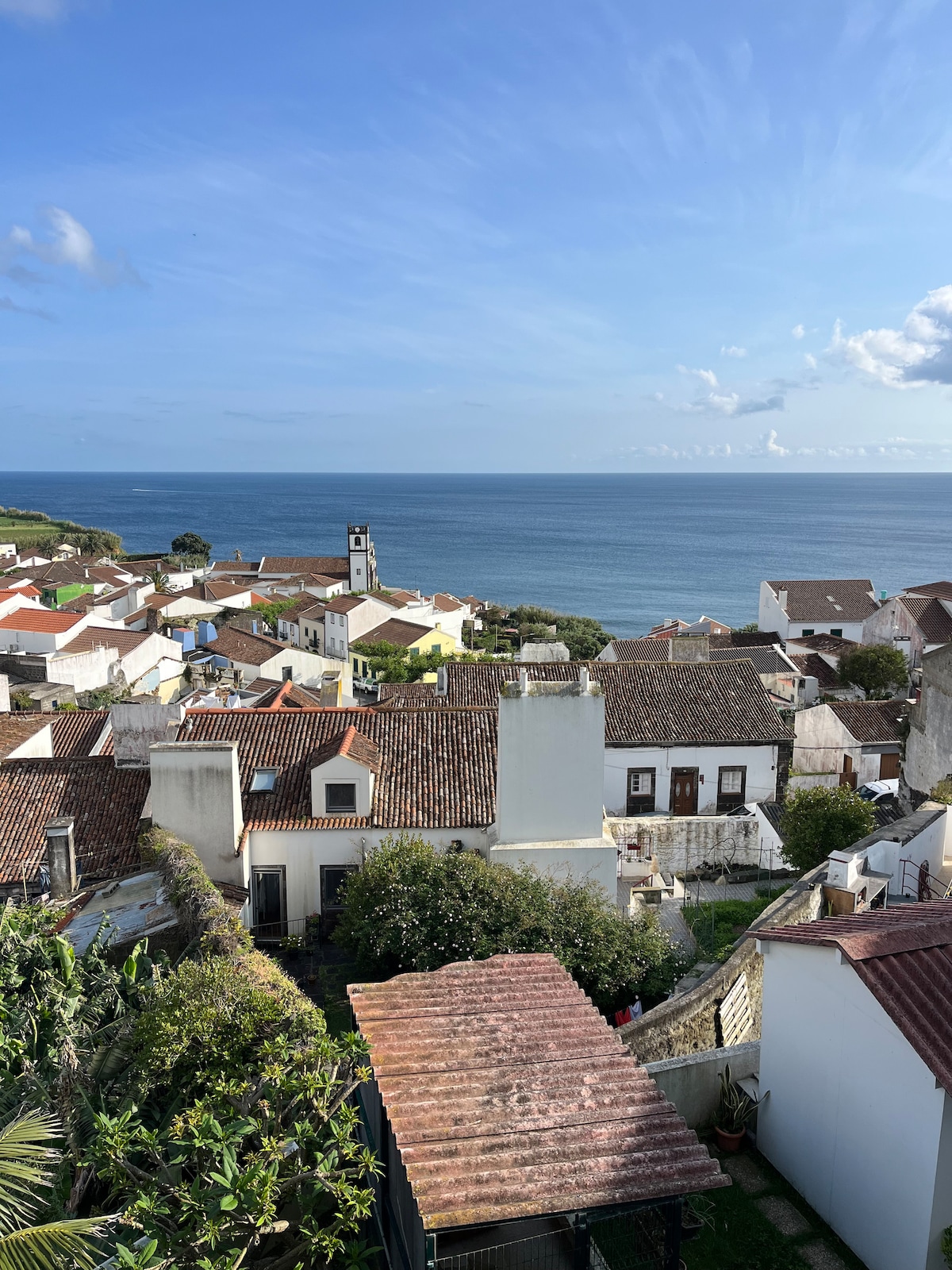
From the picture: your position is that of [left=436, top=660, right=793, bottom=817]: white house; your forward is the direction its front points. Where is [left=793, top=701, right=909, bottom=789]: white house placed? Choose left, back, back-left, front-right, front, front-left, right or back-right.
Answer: back-left

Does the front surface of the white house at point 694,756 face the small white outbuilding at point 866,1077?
yes

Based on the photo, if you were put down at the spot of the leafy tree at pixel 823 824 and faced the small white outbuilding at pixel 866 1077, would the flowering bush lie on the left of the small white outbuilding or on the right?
right

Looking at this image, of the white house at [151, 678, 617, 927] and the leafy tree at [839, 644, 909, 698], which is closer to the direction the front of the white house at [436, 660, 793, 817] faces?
the white house

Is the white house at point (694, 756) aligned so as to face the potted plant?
yes

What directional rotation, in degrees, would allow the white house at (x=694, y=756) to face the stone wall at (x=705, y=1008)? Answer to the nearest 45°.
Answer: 0° — it already faces it

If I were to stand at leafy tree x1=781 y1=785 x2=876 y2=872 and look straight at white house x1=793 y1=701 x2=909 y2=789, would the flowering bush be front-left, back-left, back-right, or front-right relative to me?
back-left

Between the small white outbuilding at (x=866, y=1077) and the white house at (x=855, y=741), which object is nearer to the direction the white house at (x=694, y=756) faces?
the small white outbuilding

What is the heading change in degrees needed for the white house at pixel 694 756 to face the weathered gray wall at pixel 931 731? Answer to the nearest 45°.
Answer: approximately 90° to its left

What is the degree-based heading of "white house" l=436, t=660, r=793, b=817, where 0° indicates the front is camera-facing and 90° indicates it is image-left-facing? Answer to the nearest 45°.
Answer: approximately 0°

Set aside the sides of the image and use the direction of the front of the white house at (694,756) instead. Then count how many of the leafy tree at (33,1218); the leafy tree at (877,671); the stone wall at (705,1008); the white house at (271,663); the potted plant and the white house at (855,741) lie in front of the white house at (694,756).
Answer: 3
